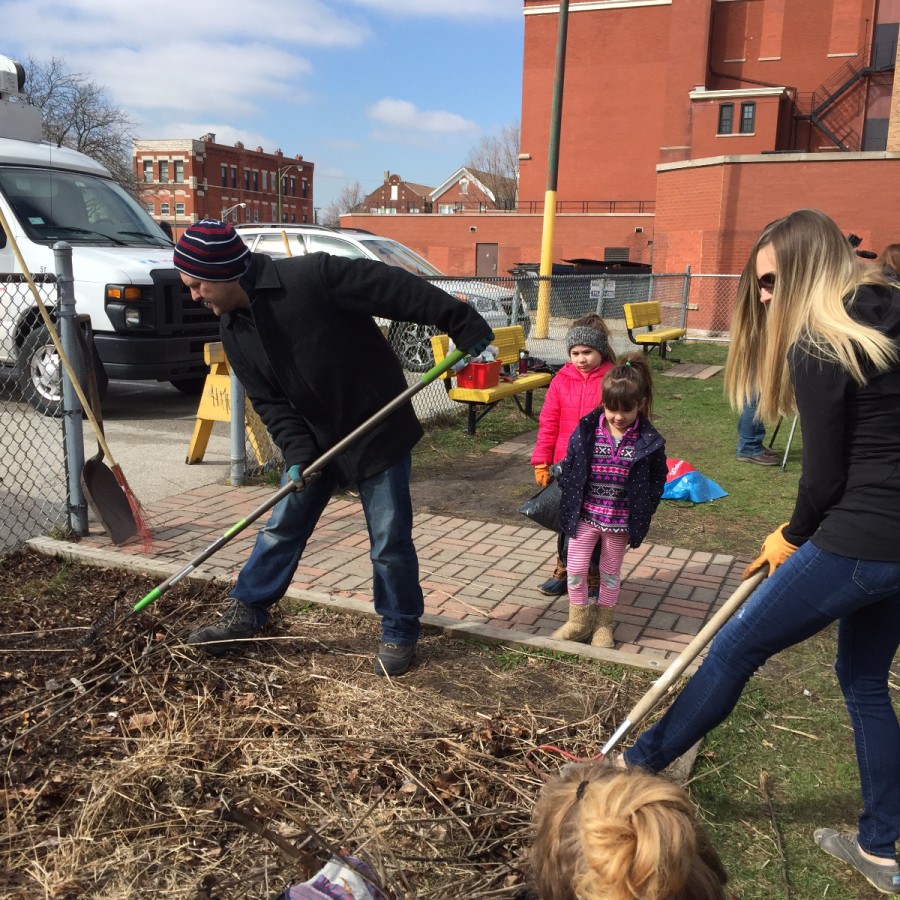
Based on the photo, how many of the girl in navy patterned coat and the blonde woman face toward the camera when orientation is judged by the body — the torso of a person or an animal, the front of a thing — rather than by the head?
1

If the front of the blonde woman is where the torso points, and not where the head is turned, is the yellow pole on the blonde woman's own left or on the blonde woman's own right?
on the blonde woman's own right

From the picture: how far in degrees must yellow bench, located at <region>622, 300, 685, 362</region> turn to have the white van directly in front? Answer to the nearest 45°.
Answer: approximately 90° to its right

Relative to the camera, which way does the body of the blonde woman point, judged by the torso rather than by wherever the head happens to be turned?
to the viewer's left

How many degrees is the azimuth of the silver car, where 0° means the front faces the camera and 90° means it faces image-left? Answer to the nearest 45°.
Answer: approximately 315°

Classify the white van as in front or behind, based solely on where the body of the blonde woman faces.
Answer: in front

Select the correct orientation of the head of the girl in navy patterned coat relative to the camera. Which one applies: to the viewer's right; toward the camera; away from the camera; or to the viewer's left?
toward the camera

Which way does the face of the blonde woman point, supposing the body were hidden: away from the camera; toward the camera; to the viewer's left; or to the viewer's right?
to the viewer's left

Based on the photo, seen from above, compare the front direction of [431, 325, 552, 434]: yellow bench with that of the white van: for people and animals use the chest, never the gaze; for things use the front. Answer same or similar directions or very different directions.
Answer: same or similar directions

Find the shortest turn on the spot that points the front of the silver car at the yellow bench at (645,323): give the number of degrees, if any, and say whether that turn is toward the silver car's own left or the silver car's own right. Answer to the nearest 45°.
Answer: approximately 90° to the silver car's own left

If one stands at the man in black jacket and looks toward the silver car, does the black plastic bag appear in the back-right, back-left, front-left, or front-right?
front-right

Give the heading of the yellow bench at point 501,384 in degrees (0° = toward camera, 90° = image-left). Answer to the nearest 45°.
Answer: approximately 315°

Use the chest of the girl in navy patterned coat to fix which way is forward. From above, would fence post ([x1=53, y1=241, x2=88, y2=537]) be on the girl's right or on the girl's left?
on the girl's right

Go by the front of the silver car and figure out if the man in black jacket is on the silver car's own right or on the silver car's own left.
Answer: on the silver car's own right

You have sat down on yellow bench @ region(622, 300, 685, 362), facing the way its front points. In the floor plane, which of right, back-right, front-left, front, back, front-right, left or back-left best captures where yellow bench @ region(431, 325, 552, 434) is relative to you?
front-right

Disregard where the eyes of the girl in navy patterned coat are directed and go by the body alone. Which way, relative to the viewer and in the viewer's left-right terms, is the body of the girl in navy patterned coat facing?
facing the viewer
